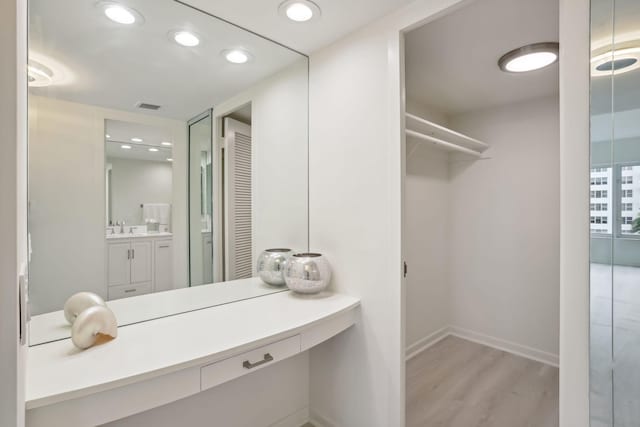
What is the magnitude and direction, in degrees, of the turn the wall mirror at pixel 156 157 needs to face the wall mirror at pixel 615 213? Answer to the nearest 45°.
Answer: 0° — it already faces it

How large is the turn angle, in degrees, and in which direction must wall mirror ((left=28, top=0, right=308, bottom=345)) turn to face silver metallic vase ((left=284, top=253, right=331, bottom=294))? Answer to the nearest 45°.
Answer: approximately 45° to its left

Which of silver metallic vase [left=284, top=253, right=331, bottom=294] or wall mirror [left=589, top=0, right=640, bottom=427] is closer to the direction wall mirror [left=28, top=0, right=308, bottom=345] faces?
the wall mirror

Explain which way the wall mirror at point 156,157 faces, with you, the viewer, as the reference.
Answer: facing the viewer and to the right of the viewer

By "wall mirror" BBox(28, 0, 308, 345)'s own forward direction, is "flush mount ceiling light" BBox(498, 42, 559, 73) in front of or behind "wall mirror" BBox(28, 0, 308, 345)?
in front
